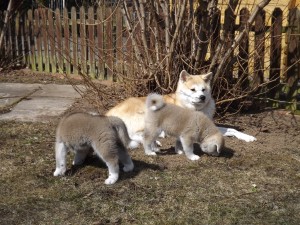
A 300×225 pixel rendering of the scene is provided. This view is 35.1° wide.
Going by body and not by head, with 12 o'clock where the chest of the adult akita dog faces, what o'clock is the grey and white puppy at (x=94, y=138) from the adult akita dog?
The grey and white puppy is roughly at 4 o'clock from the adult akita dog.

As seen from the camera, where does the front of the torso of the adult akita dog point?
to the viewer's right

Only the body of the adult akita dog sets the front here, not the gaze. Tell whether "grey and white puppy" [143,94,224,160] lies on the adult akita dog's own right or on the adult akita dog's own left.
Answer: on the adult akita dog's own right

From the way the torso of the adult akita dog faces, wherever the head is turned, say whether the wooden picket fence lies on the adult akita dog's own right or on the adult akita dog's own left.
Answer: on the adult akita dog's own left
